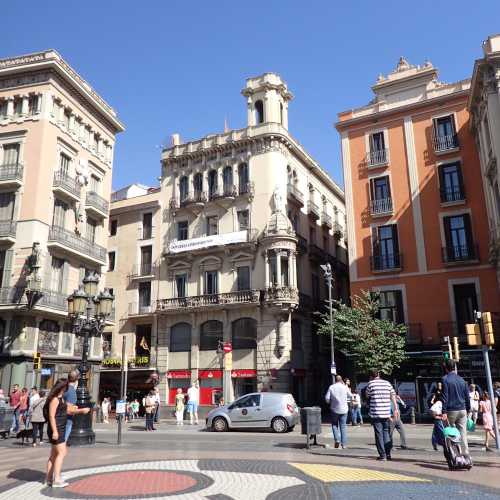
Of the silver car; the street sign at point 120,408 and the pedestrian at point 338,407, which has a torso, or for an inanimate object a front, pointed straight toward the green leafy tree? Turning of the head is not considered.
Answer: the pedestrian

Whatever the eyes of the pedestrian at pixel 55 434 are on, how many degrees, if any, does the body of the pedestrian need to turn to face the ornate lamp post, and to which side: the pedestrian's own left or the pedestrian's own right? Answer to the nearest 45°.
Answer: approximately 90° to the pedestrian's own left

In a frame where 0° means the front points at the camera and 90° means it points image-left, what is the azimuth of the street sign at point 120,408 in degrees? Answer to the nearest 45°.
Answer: approximately 0°

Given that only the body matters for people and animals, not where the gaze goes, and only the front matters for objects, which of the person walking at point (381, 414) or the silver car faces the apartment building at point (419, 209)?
the person walking

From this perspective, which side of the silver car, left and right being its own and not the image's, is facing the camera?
left

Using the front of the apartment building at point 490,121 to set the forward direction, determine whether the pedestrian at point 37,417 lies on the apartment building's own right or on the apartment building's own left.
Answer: on the apartment building's own left

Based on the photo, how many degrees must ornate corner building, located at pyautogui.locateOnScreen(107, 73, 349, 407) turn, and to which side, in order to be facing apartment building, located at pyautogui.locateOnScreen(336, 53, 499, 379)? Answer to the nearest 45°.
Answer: approximately 45° to its left

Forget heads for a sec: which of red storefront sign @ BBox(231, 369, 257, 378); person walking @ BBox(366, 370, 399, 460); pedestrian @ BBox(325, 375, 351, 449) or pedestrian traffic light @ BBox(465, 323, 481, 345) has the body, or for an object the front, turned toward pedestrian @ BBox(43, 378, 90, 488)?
the red storefront sign

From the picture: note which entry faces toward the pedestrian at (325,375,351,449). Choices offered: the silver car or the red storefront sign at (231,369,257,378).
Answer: the red storefront sign

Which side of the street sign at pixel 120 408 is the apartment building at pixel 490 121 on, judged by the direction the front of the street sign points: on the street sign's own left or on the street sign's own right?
on the street sign's own left

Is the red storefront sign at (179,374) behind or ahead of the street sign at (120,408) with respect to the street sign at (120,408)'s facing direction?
behind

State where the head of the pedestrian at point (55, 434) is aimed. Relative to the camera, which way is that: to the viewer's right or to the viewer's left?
to the viewer's right

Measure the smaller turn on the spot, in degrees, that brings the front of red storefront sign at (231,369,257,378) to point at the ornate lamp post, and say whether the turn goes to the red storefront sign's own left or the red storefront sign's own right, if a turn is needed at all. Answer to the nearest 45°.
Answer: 0° — it already faces it
